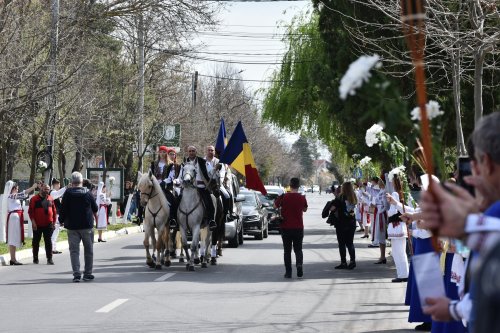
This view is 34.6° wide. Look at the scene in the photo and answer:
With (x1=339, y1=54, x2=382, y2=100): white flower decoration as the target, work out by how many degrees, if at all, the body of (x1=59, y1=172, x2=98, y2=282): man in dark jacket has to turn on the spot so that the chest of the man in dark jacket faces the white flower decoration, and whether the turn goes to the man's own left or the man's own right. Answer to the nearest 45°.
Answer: approximately 180°

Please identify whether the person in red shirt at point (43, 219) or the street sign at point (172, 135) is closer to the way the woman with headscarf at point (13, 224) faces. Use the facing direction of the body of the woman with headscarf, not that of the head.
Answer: the person in red shirt

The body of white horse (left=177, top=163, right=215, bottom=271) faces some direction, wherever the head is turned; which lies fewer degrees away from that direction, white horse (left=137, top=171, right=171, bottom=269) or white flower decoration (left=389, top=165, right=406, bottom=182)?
the white flower decoration

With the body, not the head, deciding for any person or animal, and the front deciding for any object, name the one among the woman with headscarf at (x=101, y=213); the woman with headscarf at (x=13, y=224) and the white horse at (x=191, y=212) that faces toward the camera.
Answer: the white horse

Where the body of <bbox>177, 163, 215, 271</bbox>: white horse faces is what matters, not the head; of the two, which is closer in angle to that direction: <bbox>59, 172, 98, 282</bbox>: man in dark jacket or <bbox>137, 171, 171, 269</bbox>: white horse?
the man in dark jacket

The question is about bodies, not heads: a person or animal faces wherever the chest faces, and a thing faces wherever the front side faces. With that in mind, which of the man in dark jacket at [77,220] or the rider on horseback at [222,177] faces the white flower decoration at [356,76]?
the rider on horseback

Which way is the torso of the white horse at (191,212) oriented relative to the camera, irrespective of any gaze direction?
toward the camera

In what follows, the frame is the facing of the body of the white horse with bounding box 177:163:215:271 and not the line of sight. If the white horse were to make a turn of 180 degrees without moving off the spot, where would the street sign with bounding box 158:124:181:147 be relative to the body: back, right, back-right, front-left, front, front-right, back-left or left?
front

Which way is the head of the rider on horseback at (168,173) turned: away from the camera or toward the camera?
toward the camera

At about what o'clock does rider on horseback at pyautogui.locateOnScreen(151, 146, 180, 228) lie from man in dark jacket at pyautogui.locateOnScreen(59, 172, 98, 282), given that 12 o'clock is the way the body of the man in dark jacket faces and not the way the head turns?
The rider on horseback is roughly at 1 o'clock from the man in dark jacket.

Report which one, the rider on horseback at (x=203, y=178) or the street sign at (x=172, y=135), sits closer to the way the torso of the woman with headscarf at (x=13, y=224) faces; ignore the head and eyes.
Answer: the rider on horseback

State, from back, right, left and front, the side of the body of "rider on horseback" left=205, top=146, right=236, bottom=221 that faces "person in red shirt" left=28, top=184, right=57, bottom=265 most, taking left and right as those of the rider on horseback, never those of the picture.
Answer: right
